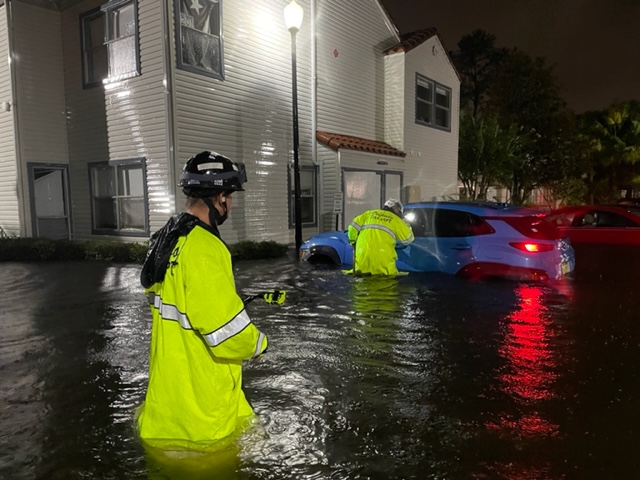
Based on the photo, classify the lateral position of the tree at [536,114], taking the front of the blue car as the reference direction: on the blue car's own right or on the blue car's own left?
on the blue car's own right

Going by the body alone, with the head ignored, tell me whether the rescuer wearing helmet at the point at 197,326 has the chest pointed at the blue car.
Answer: yes

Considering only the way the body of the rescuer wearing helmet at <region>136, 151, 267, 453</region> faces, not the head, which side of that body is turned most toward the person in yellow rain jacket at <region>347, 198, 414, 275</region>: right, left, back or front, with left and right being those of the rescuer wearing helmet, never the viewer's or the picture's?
front

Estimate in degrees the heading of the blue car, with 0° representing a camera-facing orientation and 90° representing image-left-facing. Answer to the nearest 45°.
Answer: approximately 135°

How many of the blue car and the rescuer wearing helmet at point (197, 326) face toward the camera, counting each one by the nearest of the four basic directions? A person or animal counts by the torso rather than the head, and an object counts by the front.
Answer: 0

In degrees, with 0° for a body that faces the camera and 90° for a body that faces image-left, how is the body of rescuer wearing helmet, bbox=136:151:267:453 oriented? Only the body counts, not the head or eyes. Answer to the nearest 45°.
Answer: approximately 225°

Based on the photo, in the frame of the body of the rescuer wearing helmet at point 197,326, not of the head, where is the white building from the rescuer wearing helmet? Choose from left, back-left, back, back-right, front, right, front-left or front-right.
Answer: front-left

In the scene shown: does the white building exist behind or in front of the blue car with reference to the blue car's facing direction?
in front
